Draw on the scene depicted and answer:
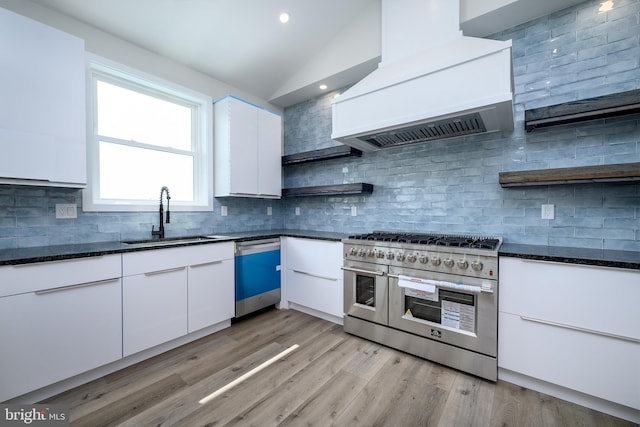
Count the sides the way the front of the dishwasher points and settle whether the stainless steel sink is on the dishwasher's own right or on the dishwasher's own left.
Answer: on the dishwasher's own right

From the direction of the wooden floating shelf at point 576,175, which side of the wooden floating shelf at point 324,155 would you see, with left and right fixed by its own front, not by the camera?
left

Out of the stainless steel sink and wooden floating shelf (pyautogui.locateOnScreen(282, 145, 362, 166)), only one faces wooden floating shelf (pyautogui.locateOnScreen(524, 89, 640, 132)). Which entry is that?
the stainless steel sink

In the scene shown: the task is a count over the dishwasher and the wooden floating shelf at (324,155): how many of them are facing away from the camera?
0

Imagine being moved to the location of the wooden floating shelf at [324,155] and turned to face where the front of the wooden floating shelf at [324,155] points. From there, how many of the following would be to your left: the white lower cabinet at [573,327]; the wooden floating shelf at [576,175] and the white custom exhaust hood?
3

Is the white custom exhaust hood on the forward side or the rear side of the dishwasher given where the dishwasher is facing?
on the forward side

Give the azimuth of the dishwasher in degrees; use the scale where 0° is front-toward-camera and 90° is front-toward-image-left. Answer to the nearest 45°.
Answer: approximately 315°

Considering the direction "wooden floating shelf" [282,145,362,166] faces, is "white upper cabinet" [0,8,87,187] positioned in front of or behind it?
in front

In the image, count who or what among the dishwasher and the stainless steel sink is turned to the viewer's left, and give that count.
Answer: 0
